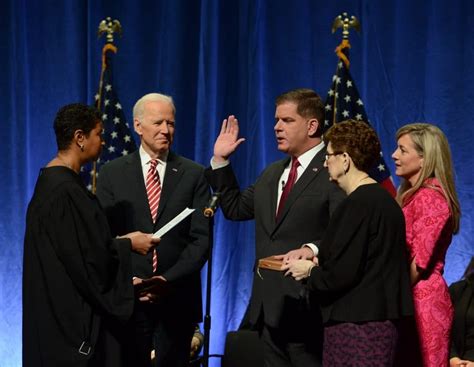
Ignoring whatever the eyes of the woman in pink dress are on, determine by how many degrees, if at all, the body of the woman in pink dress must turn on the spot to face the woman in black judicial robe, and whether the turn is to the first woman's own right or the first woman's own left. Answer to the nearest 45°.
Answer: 0° — they already face them

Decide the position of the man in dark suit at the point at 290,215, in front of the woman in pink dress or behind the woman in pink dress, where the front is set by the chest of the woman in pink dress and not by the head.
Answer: in front

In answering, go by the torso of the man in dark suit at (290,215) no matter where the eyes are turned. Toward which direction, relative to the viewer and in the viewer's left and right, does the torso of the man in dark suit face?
facing the viewer and to the left of the viewer

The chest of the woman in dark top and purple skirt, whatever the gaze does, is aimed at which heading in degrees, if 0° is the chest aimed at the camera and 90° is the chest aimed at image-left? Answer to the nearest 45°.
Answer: approximately 135°

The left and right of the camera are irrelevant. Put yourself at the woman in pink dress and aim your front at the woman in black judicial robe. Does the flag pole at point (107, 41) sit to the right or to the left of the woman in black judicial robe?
right

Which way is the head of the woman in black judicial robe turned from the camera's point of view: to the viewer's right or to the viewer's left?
to the viewer's right

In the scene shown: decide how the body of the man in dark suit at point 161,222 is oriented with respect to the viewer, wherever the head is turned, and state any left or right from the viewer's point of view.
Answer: facing the viewer

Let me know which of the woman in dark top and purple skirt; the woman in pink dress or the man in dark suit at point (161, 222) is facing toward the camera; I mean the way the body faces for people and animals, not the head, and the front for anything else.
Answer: the man in dark suit

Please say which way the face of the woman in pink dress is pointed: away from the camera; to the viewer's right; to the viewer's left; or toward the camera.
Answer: to the viewer's left

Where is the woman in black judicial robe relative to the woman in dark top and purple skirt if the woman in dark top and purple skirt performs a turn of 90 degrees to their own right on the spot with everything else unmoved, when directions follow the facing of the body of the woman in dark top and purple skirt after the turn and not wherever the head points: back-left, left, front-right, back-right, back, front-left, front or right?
back-left

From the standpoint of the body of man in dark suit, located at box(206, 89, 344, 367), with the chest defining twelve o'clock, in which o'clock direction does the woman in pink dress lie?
The woman in pink dress is roughly at 8 o'clock from the man in dark suit.

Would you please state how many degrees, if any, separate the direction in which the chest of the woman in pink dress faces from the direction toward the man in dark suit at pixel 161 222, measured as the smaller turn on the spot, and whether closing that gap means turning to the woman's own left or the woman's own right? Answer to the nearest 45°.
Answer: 0° — they already face them

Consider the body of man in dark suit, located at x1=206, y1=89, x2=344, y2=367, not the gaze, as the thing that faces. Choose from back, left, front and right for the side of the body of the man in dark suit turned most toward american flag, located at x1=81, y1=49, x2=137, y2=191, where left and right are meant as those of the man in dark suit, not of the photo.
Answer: right

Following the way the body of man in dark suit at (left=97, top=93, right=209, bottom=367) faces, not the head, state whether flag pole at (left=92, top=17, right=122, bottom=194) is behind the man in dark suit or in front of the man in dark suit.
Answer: behind

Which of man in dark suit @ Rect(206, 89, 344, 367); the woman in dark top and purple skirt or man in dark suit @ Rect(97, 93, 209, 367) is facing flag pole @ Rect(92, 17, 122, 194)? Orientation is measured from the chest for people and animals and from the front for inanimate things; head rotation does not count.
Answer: the woman in dark top and purple skirt

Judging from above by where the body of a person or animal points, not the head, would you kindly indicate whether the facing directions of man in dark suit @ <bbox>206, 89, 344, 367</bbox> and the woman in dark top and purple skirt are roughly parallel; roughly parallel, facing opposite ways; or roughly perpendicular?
roughly perpendicular
